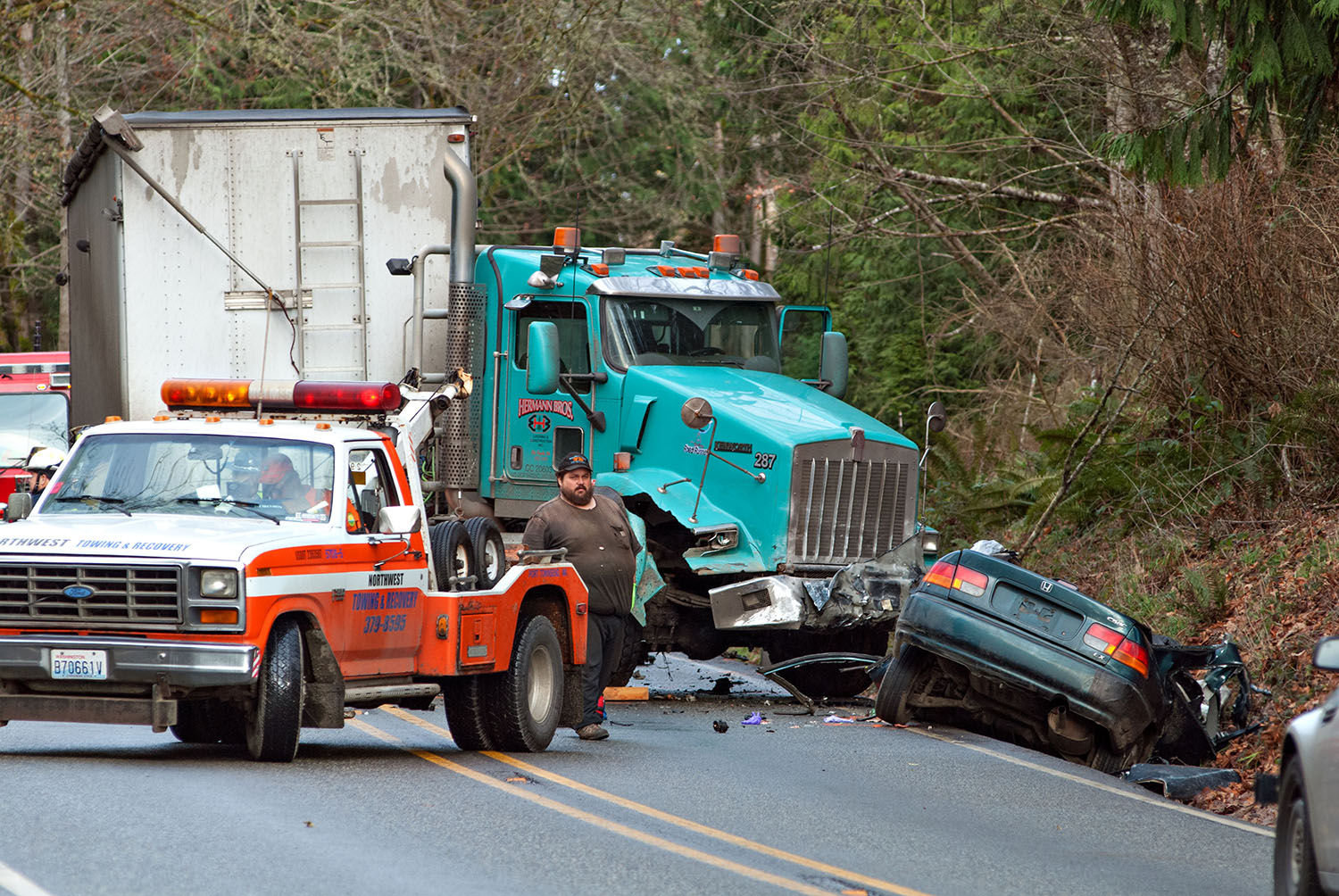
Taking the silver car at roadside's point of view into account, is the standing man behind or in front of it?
in front

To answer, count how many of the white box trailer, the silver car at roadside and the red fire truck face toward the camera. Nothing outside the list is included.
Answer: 2

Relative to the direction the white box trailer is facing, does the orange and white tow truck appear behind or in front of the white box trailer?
in front

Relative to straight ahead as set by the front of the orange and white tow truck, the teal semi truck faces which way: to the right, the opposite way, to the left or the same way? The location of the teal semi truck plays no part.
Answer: to the left

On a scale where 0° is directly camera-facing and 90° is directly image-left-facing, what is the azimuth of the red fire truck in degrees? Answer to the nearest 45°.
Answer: approximately 0°

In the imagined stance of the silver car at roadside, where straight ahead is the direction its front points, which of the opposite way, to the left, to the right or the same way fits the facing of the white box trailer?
the opposite way

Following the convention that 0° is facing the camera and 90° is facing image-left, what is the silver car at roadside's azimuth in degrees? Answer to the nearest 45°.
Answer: approximately 135°

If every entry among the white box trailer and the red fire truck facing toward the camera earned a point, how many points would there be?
2
